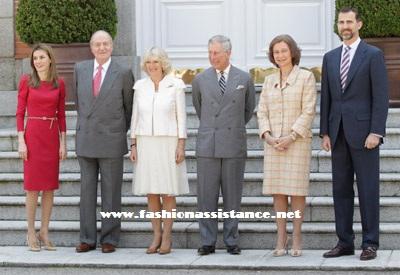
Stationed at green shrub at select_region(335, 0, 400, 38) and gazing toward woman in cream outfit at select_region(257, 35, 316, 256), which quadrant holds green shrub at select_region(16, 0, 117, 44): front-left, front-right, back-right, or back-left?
front-right

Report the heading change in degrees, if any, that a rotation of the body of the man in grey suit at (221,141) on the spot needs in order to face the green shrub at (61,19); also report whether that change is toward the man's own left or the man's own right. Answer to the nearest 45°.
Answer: approximately 135° to the man's own right

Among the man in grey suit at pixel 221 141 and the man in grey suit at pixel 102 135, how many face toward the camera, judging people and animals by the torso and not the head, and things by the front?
2

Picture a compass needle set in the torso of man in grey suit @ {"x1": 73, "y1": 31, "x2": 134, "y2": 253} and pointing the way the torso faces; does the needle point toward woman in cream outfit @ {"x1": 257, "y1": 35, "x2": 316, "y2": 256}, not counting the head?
no

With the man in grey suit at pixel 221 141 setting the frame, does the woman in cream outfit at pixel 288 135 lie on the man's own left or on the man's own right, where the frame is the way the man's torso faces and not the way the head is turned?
on the man's own left

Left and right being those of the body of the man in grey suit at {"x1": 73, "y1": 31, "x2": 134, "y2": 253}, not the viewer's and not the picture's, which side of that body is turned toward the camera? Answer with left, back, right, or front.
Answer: front

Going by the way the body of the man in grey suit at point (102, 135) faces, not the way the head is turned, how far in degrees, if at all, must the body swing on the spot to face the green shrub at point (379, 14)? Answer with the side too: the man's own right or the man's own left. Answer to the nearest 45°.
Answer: approximately 90° to the man's own left

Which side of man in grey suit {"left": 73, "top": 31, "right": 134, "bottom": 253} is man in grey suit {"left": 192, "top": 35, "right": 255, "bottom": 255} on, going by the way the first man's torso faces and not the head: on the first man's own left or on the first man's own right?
on the first man's own left

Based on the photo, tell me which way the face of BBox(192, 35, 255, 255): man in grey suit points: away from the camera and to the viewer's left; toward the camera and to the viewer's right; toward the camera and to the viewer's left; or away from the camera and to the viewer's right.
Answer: toward the camera and to the viewer's left

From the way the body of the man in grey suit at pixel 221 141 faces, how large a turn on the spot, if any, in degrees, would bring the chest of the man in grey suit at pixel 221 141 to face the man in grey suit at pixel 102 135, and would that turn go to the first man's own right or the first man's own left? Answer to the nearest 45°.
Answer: approximately 90° to the first man's own right

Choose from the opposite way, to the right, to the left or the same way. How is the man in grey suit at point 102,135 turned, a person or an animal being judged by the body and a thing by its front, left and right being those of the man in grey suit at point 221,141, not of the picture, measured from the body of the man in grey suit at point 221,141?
the same way

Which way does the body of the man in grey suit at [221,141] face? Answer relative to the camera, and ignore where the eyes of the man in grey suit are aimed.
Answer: toward the camera

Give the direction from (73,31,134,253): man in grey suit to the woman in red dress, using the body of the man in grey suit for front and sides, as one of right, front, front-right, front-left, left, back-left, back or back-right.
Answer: right

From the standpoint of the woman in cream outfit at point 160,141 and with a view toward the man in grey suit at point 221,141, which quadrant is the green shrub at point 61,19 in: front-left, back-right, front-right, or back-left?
back-left

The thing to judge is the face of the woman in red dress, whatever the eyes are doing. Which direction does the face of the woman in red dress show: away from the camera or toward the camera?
toward the camera

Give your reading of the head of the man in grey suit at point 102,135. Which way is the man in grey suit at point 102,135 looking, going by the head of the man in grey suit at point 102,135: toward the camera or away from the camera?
toward the camera

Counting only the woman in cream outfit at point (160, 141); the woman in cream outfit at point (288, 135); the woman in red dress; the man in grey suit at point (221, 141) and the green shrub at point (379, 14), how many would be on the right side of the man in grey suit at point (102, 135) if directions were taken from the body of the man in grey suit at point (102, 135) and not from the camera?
1
